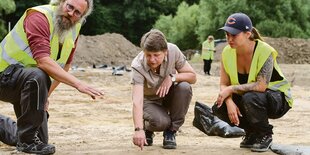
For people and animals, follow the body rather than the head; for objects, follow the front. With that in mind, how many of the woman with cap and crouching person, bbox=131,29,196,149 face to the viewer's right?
0

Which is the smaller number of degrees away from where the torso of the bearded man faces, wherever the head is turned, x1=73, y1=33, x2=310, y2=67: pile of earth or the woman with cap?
the woman with cap

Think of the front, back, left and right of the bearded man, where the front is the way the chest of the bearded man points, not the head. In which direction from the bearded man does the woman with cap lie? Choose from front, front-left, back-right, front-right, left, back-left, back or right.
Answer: front-left

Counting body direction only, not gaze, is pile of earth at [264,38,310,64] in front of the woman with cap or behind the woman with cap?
behind

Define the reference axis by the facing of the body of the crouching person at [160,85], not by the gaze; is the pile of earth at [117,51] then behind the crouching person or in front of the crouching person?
behind

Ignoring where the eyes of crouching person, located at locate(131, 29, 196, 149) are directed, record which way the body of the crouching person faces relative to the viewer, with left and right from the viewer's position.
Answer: facing the viewer

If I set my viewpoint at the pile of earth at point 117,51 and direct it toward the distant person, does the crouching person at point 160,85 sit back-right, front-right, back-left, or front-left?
front-right

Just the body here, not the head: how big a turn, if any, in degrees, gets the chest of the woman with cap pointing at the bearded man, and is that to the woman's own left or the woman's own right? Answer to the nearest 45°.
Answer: approximately 45° to the woman's own right

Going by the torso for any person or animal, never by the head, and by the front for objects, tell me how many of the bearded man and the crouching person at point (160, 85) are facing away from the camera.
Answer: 0

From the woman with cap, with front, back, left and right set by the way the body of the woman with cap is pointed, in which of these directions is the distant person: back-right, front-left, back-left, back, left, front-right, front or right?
back-right

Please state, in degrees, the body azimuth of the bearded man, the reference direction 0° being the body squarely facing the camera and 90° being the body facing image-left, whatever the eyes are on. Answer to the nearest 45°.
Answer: approximately 315°

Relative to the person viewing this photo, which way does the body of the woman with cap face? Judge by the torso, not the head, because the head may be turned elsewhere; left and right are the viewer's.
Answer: facing the viewer and to the left of the viewer

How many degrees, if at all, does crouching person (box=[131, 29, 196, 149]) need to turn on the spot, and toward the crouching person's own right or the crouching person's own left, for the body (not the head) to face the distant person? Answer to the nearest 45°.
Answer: approximately 180°

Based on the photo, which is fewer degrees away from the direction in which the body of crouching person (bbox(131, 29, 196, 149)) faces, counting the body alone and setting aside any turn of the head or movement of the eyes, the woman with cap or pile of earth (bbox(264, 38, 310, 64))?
the woman with cap

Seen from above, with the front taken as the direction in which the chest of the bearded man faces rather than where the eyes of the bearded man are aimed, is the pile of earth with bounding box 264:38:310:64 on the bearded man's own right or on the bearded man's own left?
on the bearded man's own left
